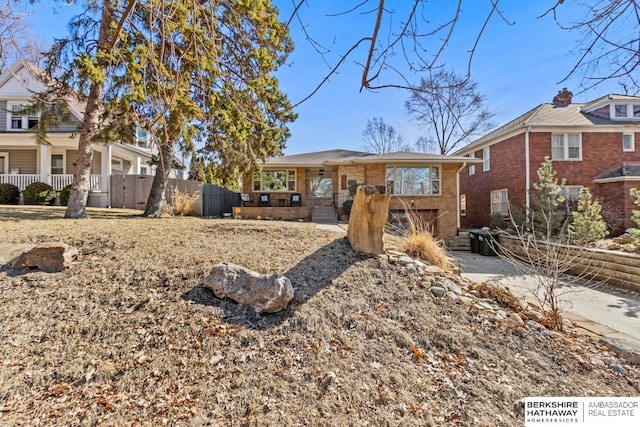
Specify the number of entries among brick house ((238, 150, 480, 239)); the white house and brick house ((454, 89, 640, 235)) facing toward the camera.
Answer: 3

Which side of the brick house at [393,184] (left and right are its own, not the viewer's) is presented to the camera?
front

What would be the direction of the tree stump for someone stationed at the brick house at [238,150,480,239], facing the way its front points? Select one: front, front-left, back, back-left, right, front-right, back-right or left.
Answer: front

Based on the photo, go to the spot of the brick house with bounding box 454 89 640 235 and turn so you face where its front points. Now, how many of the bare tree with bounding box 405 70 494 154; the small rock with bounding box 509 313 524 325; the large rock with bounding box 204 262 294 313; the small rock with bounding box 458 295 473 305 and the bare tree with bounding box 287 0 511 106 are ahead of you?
4

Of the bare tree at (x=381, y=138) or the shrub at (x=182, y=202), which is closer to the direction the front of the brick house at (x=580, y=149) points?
the shrub

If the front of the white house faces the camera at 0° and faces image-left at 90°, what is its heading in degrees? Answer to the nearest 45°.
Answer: approximately 0°

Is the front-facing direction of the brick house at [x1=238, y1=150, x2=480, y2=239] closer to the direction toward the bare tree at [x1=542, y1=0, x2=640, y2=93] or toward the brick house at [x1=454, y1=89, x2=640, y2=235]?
the bare tree

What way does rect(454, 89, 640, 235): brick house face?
toward the camera

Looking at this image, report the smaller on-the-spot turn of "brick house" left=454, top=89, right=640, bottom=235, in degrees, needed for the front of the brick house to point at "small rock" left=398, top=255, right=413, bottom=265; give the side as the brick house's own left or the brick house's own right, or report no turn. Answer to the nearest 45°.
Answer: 0° — it already faces it

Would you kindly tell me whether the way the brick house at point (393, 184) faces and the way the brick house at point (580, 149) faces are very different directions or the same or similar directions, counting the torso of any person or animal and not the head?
same or similar directions

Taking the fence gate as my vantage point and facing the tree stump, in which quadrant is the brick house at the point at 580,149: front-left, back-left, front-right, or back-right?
front-left

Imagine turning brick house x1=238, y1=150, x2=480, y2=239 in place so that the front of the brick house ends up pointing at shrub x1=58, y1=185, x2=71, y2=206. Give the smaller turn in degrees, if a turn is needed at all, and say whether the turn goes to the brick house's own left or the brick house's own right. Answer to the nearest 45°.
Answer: approximately 90° to the brick house's own right

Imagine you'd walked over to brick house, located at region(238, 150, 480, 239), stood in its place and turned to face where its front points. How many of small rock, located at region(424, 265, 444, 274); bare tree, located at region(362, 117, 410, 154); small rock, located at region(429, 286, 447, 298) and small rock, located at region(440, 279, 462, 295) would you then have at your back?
1

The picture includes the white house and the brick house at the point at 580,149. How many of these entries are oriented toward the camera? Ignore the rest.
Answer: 2

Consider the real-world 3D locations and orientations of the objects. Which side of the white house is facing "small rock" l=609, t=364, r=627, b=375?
front
